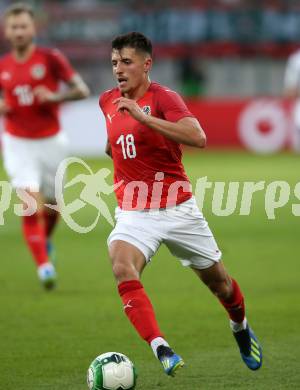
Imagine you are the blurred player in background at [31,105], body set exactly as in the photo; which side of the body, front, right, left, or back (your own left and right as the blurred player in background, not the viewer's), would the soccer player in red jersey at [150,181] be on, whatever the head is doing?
front

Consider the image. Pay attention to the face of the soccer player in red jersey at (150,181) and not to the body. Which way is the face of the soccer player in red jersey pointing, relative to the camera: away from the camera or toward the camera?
toward the camera

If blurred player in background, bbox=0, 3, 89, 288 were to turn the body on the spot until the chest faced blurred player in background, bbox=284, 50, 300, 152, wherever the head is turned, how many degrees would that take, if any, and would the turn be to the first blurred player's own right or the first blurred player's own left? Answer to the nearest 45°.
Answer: approximately 135° to the first blurred player's own left

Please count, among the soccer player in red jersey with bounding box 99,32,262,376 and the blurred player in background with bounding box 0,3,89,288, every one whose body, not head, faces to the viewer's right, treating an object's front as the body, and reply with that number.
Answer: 0

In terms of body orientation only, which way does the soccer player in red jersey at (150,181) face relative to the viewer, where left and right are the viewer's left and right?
facing the viewer and to the left of the viewer

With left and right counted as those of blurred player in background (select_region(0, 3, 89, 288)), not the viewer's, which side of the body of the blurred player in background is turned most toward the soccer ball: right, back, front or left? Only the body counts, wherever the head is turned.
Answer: front

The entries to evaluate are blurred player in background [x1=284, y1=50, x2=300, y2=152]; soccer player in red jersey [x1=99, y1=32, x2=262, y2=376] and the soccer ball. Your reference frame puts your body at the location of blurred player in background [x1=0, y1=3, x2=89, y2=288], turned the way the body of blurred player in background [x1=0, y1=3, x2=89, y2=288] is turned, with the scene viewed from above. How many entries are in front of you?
2

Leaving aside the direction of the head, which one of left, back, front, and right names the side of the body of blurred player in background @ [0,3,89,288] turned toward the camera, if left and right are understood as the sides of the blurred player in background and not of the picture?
front

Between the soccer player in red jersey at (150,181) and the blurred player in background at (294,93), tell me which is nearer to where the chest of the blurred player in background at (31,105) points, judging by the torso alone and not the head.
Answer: the soccer player in red jersey
